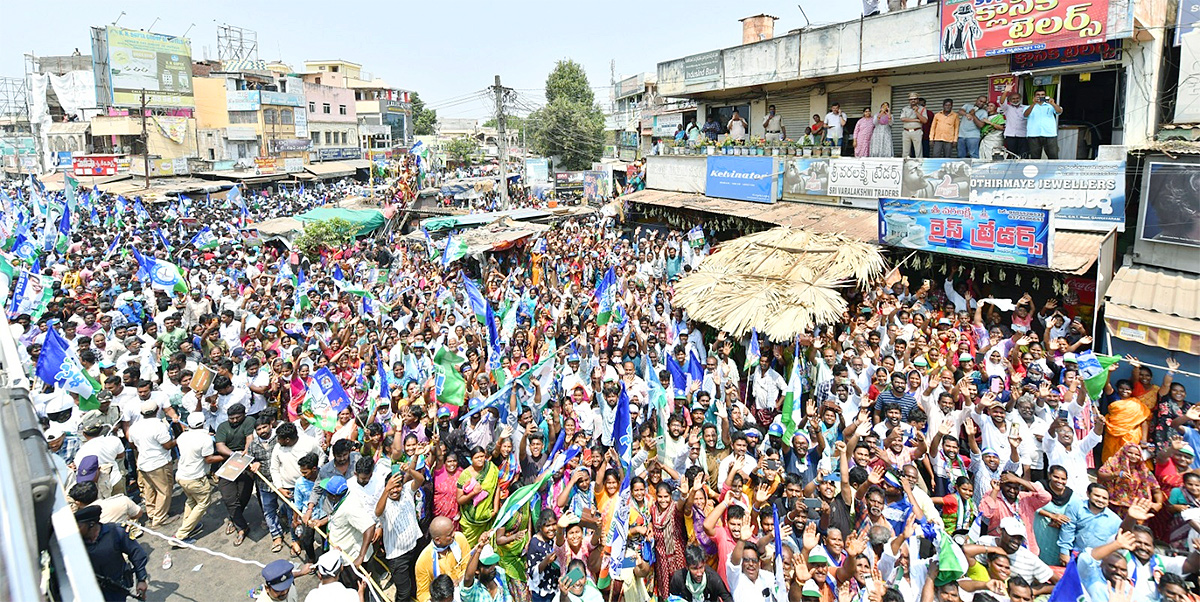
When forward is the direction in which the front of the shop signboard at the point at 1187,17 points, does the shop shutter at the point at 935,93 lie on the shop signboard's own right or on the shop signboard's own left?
on the shop signboard's own right

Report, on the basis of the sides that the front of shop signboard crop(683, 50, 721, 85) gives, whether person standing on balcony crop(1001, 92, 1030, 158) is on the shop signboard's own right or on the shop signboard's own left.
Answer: on the shop signboard's own left

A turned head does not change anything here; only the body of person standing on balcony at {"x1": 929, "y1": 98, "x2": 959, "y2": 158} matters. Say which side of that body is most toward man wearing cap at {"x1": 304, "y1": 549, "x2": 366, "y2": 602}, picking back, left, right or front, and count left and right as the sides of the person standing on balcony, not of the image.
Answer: front

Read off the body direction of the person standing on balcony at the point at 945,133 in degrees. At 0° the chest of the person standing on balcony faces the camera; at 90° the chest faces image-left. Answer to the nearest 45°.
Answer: approximately 0°

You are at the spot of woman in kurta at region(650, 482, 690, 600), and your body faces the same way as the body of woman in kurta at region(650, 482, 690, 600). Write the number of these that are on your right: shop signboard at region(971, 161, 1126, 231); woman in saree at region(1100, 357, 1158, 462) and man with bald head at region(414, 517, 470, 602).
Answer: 1

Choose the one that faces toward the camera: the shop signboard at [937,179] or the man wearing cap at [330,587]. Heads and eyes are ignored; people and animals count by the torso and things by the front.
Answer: the shop signboard

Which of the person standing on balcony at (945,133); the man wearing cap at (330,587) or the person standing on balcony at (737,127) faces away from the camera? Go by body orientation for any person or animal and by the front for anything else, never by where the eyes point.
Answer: the man wearing cap

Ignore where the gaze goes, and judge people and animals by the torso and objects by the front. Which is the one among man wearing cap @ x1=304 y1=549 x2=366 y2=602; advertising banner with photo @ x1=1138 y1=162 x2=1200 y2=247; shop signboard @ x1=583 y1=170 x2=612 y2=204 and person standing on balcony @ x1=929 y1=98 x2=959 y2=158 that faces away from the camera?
the man wearing cap

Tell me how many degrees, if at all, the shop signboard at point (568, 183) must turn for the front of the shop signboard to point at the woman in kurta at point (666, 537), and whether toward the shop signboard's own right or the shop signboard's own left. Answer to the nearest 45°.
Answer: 0° — it already faces them

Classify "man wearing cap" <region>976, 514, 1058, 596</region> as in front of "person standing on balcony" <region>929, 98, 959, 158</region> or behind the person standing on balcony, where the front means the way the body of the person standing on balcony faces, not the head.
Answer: in front

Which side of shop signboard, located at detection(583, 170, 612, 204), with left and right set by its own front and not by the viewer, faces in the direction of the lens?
front

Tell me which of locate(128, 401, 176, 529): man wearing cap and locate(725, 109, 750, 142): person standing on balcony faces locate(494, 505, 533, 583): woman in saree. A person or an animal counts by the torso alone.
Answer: the person standing on balcony

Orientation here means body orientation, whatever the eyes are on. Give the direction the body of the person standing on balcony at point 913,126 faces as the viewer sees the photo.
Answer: toward the camera

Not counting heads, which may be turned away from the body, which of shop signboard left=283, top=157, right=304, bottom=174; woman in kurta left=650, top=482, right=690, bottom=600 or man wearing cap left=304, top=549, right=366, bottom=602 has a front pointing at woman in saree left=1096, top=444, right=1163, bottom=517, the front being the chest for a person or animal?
the shop signboard

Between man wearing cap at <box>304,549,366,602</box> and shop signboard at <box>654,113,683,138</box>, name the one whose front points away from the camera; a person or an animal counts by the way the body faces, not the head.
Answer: the man wearing cap
